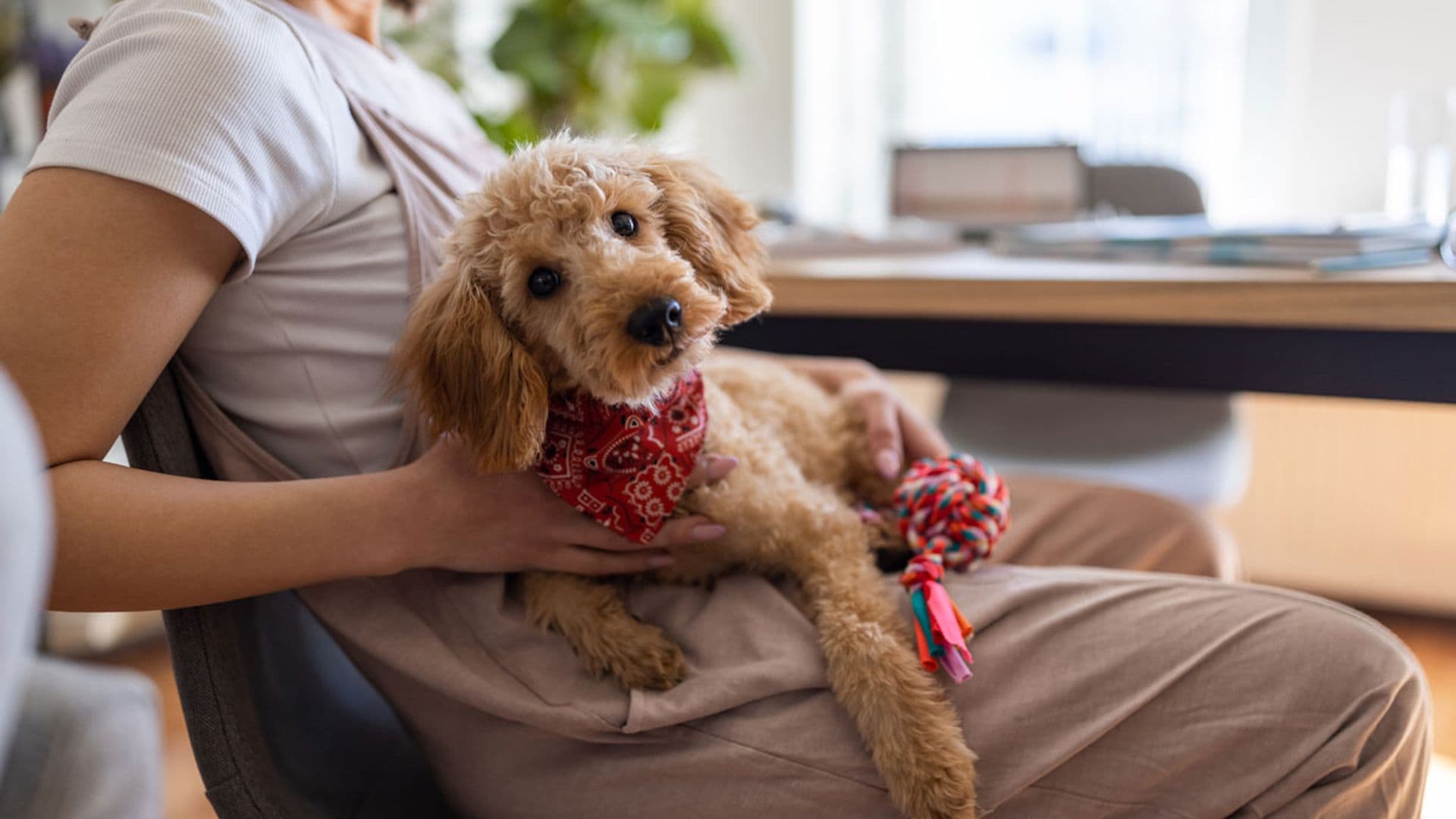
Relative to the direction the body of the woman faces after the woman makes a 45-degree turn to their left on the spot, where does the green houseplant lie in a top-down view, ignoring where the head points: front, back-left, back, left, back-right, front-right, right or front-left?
front-left

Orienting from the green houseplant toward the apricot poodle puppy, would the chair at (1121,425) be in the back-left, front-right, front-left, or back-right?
front-left

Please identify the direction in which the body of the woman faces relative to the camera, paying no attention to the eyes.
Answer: to the viewer's right
